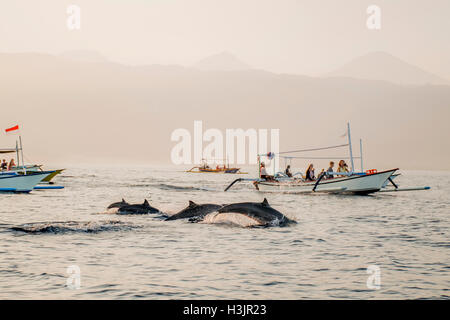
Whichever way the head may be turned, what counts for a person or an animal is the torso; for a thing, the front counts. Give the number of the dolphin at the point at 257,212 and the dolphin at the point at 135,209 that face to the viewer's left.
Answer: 2

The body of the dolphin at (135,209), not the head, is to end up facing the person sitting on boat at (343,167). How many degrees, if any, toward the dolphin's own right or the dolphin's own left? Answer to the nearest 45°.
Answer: approximately 135° to the dolphin's own right

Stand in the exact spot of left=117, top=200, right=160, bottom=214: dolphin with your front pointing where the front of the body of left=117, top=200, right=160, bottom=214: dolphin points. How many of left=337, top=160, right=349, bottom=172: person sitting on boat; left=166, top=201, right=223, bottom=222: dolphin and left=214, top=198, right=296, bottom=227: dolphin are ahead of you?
0

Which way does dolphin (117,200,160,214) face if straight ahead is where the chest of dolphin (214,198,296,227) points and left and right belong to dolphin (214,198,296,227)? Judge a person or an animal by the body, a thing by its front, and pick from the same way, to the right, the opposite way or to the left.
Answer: the same way

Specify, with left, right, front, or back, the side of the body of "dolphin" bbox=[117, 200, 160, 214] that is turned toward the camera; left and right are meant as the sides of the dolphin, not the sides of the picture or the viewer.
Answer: left

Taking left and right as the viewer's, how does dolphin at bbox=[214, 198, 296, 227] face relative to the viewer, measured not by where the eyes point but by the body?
facing to the left of the viewer

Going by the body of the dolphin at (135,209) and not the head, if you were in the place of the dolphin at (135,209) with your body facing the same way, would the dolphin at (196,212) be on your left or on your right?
on your left
